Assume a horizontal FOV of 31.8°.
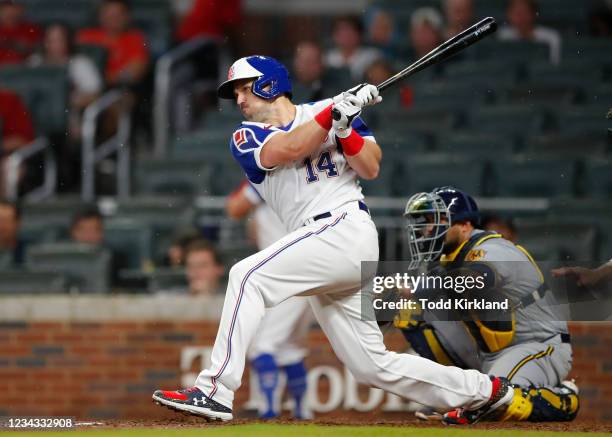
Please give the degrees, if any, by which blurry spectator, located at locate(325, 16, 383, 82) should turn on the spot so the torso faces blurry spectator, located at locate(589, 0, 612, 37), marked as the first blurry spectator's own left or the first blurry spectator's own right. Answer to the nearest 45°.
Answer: approximately 90° to the first blurry spectator's own left

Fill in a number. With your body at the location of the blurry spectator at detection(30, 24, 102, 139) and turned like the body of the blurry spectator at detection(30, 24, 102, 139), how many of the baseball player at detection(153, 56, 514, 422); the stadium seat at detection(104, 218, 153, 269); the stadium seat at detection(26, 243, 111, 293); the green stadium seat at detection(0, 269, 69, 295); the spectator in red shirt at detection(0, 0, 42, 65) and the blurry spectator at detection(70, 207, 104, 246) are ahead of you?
5

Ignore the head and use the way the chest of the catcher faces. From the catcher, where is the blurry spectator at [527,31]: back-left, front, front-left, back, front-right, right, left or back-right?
right

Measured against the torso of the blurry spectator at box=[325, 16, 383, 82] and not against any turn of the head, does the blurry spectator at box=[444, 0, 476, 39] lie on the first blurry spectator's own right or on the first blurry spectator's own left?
on the first blurry spectator's own left

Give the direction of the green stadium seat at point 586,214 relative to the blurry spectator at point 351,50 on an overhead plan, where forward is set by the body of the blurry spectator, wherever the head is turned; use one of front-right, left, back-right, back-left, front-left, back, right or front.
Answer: front-left

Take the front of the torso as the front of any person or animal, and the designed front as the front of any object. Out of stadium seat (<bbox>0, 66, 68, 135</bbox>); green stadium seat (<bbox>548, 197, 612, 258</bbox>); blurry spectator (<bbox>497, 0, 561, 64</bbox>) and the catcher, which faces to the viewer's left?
the catcher

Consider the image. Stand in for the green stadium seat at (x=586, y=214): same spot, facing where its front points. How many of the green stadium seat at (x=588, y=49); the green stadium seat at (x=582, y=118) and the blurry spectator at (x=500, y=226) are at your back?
2

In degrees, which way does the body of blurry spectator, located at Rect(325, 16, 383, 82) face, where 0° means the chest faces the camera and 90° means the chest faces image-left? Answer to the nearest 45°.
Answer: approximately 0°

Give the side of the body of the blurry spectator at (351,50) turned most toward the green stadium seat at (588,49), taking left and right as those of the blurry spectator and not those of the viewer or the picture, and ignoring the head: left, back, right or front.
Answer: left

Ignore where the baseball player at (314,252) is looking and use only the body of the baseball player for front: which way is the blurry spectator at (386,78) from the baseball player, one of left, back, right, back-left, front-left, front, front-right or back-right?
back-right

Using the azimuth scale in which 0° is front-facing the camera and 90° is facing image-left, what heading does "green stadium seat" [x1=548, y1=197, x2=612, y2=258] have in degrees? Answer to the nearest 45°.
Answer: approximately 0°

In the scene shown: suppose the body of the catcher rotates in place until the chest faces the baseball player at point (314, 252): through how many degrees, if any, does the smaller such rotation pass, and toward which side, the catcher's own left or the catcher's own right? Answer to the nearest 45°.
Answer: approximately 45° to the catcher's own left

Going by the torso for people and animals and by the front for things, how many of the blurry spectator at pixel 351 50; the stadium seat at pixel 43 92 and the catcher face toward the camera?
2
